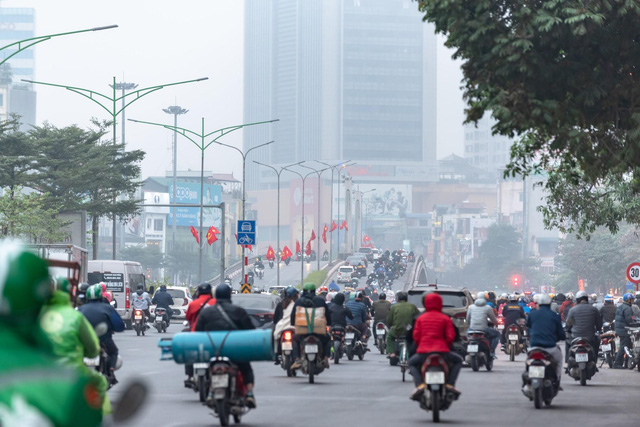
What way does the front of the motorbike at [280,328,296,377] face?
away from the camera

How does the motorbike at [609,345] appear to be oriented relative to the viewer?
away from the camera

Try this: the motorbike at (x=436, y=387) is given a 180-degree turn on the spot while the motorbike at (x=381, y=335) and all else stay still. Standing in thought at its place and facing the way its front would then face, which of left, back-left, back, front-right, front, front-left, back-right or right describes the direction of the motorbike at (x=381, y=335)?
back

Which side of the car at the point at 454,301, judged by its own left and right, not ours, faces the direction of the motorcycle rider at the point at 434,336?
back

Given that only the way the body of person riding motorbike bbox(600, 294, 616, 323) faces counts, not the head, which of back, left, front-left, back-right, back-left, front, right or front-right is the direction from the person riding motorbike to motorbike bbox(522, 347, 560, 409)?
back

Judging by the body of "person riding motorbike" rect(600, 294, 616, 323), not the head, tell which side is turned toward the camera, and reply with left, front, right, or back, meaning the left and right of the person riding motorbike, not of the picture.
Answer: back

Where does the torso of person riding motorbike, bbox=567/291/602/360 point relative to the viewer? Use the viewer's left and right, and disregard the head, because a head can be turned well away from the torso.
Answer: facing away from the viewer

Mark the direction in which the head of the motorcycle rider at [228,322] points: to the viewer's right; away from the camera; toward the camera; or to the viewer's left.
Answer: away from the camera

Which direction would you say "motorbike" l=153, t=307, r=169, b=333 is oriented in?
away from the camera

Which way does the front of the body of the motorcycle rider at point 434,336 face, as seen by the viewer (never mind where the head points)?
away from the camera

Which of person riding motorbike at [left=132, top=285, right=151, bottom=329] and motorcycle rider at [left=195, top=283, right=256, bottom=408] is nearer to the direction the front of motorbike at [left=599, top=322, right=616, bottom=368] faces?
the person riding motorbike

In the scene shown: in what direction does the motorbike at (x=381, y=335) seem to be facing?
away from the camera

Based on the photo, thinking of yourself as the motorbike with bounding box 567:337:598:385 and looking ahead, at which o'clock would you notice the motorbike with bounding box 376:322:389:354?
the motorbike with bounding box 376:322:389:354 is roughly at 11 o'clock from the motorbike with bounding box 567:337:598:385.

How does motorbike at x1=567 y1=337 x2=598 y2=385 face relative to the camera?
away from the camera

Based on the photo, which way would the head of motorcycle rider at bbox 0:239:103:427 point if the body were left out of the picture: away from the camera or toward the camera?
away from the camera

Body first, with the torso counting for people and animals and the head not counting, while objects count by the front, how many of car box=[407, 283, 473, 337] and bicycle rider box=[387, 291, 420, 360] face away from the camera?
2

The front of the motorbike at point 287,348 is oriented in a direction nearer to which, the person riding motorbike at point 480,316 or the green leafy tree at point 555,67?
the person riding motorbike
